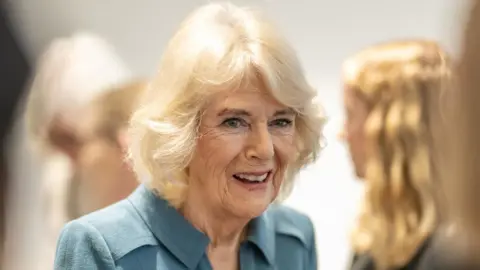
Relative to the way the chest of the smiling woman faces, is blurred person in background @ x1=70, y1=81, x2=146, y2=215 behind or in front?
behind

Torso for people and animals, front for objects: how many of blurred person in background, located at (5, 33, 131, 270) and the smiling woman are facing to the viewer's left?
0

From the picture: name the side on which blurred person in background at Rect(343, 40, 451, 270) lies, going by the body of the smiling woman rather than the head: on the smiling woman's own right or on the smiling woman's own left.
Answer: on the smiling woman's own left

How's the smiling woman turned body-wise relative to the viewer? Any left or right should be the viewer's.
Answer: facing the viewer and to the right of the viewer

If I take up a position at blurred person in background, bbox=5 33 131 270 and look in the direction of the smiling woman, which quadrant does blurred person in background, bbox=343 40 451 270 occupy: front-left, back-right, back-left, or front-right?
front-left

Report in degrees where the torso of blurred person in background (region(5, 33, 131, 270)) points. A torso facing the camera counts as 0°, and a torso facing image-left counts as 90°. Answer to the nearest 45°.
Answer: approximately 270°
